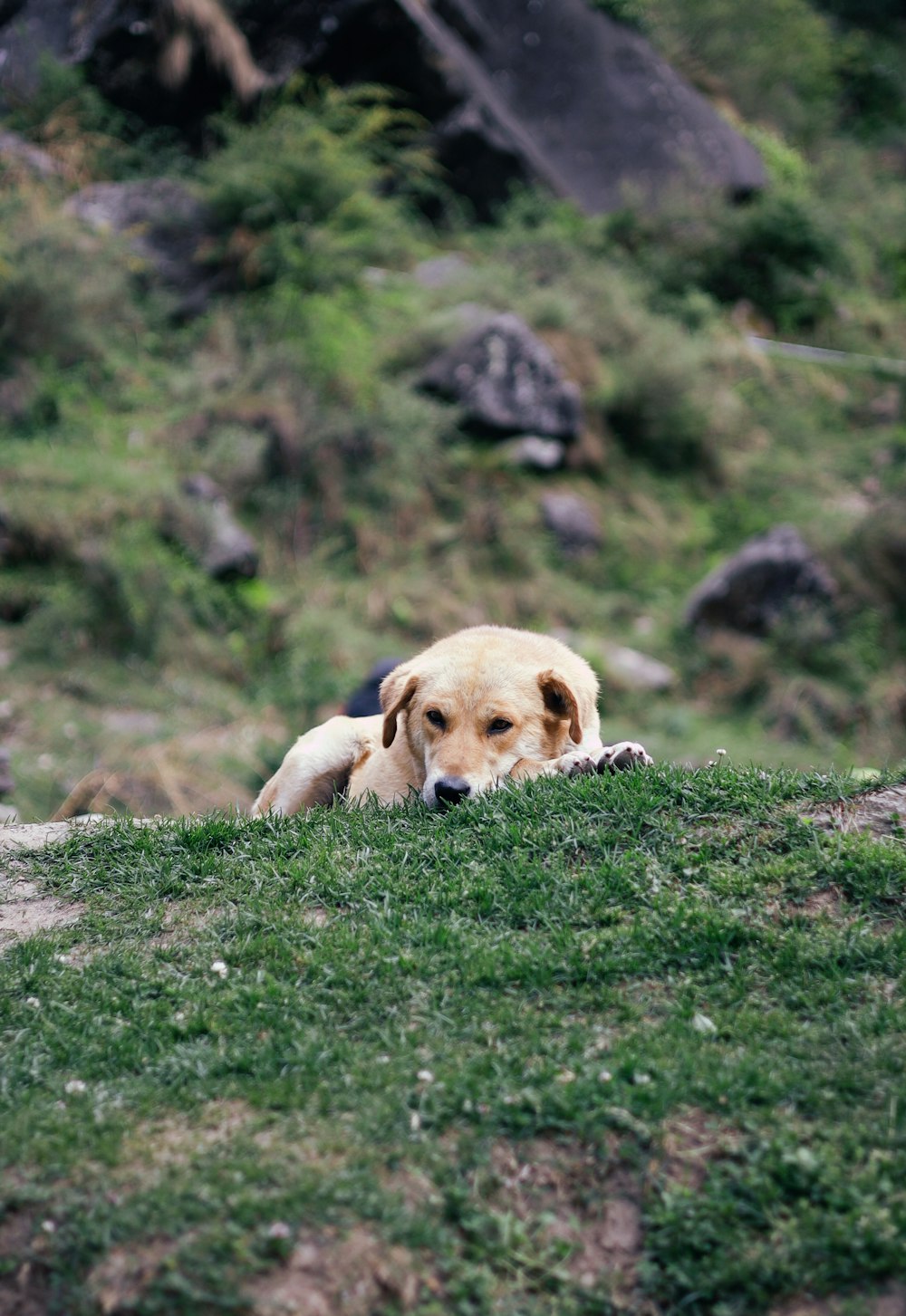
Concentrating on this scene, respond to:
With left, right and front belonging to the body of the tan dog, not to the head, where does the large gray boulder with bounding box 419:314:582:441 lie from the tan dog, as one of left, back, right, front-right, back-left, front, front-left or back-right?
back-left

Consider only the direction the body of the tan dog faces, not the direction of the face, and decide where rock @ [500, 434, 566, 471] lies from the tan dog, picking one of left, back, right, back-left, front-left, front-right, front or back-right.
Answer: back-left

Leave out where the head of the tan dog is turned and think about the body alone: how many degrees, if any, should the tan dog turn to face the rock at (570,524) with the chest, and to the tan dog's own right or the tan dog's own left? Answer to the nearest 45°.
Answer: approximately 135° to the tan dog's own left

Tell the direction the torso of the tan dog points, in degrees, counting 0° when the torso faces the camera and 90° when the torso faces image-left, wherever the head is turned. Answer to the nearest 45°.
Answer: approximately 315°

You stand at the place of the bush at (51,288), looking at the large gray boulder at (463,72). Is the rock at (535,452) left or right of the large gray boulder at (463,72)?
right

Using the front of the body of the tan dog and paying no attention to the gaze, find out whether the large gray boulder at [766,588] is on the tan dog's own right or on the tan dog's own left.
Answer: on the tan dog's own left
